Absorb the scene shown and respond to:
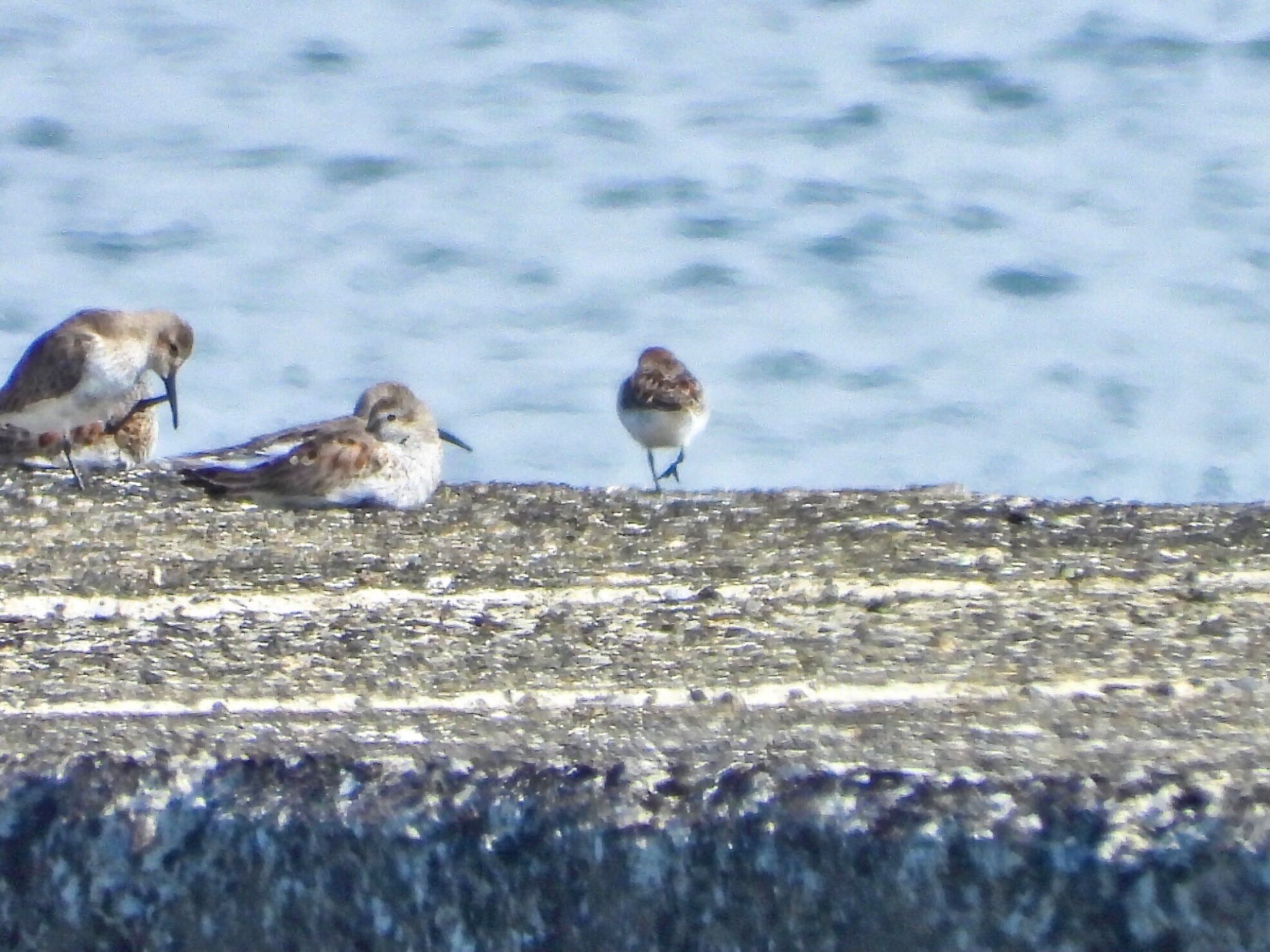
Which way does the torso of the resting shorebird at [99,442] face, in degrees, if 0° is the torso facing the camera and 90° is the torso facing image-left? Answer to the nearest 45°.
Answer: approximately 270°

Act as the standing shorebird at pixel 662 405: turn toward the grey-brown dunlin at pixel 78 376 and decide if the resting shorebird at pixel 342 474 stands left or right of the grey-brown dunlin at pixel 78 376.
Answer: left

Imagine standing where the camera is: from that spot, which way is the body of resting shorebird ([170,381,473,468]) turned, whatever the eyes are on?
to the viewer's right

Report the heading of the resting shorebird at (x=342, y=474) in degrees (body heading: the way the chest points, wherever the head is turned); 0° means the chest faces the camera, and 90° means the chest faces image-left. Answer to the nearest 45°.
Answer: approximately 270°

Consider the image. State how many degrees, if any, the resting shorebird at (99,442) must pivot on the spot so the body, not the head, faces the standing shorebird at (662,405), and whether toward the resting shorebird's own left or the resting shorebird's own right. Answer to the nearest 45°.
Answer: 0° — it already faces it

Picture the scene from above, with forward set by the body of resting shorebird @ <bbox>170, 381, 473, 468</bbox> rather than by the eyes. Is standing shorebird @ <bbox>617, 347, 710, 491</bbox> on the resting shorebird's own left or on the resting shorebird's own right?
on the resting shorebird's own left

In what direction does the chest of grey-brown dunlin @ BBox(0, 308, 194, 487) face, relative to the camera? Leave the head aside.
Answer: to the viewer's right
